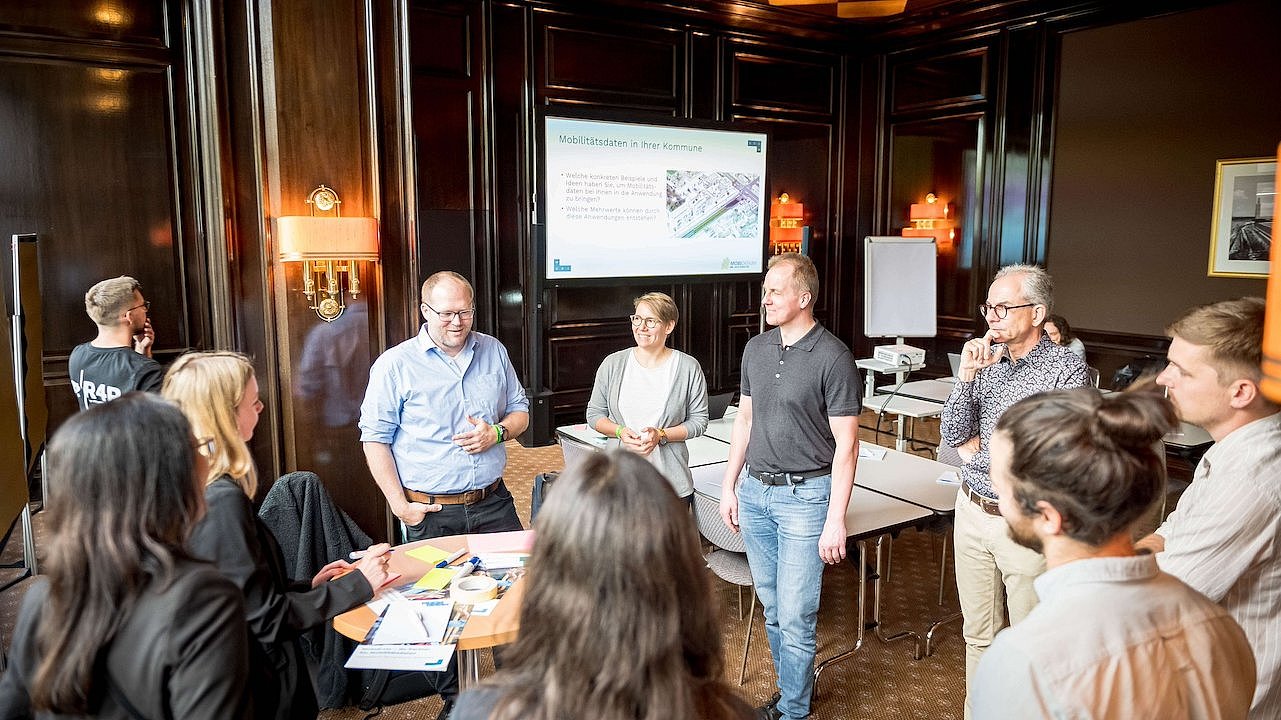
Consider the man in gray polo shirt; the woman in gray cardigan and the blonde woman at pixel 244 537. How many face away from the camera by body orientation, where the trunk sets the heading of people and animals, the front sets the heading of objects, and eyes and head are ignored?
0

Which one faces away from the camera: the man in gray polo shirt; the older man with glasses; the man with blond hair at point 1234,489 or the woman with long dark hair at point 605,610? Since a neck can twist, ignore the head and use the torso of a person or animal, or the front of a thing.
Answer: the woman with long dark hair

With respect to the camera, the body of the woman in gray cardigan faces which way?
toward the camera

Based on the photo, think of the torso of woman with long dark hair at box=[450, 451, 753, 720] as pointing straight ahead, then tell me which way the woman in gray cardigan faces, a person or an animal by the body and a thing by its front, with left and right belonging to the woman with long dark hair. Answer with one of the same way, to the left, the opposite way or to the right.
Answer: the opposite way

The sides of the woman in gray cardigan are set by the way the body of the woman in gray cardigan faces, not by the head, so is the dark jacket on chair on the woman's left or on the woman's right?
on the woman's right

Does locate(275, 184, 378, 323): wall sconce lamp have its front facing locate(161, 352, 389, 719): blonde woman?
yes

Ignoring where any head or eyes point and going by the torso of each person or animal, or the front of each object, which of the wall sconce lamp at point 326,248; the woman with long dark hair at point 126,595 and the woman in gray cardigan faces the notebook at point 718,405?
the woman with long dark hair

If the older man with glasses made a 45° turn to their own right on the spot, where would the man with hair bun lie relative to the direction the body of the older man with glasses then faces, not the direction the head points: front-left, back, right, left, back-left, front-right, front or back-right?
left

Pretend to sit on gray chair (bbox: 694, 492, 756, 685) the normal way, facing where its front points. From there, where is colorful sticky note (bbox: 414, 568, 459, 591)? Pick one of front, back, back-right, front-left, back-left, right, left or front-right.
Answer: back

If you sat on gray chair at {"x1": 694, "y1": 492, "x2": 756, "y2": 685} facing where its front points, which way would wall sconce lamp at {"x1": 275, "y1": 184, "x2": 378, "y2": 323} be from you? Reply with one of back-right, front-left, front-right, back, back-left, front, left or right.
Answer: back-left

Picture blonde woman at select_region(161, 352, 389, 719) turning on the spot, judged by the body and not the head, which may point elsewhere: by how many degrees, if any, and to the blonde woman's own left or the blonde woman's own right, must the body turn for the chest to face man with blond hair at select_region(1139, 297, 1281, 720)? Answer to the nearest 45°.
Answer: approximately 45° to the blonde woman's own right

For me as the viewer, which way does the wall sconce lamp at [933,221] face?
facing the viewer and to the left of the viewer

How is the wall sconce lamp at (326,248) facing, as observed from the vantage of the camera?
facing the viewer

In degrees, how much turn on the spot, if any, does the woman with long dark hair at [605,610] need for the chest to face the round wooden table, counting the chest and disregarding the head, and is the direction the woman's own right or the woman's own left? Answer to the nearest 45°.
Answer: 0° — they already face it

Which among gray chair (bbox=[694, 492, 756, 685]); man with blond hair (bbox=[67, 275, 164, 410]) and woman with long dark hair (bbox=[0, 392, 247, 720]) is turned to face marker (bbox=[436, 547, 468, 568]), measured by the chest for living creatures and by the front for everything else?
the woman with long dark hair

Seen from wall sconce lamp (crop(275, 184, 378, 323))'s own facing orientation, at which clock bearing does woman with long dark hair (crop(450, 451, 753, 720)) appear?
The woman with long dark hair is roughly at 12 o'clock from the wall sconce lamp.

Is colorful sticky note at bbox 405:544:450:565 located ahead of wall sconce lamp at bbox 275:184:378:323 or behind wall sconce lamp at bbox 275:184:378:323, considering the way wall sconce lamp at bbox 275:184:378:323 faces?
ahead

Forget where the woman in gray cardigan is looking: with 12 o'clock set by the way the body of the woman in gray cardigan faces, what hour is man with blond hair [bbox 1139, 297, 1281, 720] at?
The man with blond hair is roughly at 11 o'clock from the woman in gray cardigan.

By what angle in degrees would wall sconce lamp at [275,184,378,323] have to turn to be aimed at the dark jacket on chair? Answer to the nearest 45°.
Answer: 0° — it already faces it
